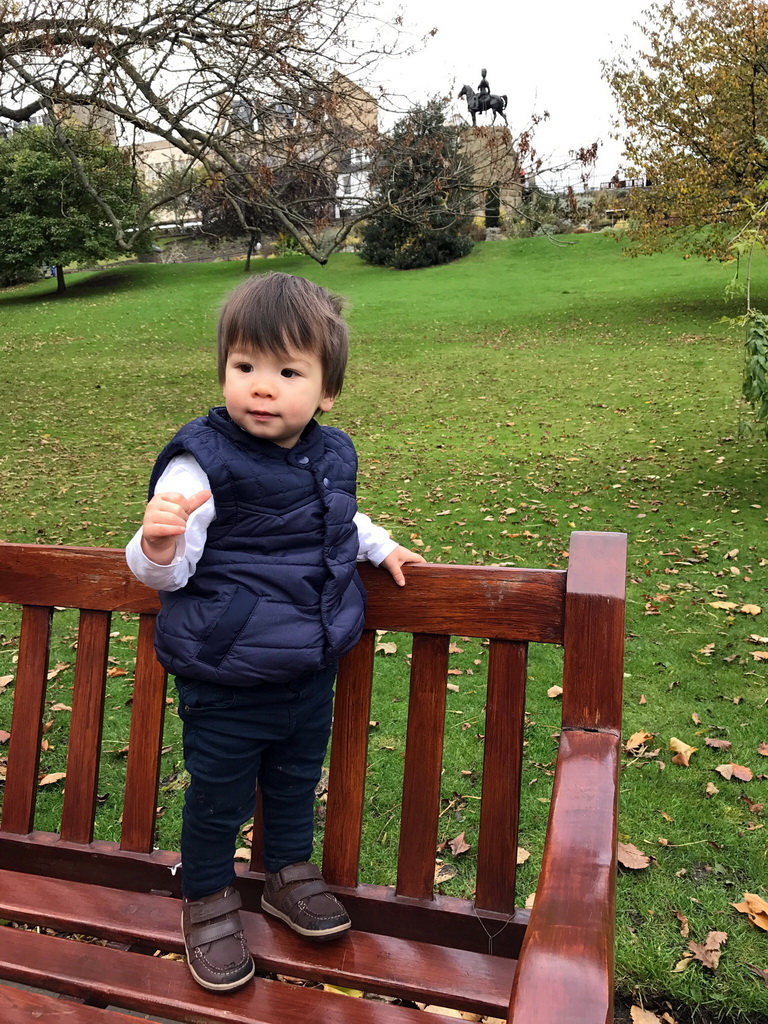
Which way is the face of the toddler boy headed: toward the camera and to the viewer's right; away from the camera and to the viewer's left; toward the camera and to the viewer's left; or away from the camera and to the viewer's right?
toward the camera and to the viewer's left

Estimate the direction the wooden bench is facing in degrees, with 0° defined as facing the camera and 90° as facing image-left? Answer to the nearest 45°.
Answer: approximately 0°

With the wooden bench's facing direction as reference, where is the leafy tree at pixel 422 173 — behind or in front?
behind

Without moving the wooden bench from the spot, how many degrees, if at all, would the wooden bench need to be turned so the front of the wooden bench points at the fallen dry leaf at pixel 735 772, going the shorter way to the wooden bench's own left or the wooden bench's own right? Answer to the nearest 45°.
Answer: approximately 135° to the wooden bench's own left

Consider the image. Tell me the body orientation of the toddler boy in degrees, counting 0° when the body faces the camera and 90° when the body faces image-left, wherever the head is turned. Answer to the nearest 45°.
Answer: approximately 315°

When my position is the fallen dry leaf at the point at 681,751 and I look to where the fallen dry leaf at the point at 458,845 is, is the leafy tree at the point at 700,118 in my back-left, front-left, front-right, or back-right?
back-right

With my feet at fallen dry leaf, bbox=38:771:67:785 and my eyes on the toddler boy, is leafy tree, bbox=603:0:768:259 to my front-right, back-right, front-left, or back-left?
back-left
